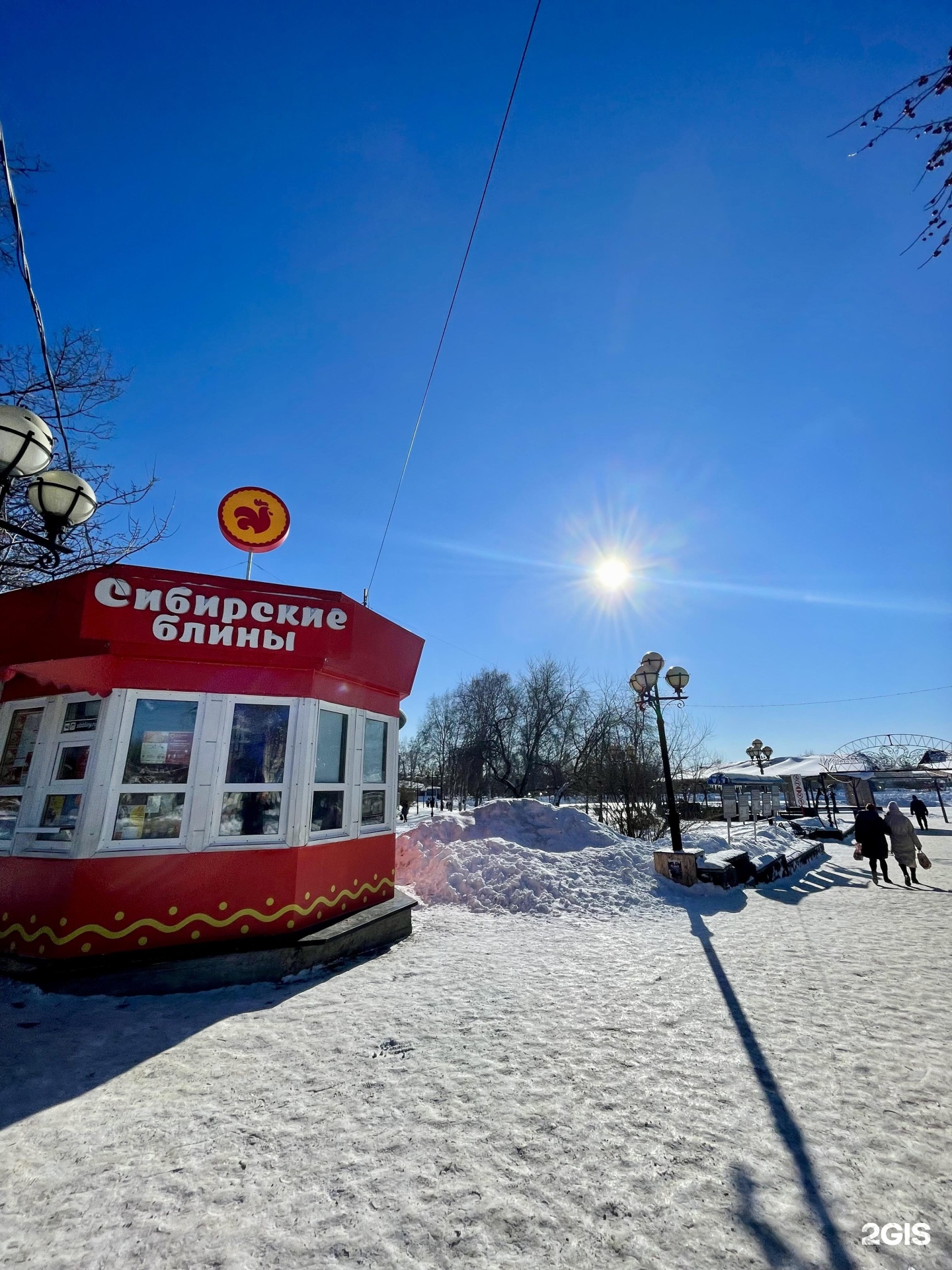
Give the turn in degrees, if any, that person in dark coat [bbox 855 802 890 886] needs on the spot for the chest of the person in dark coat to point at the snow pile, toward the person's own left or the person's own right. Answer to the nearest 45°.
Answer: approximately 135° to the person's own left

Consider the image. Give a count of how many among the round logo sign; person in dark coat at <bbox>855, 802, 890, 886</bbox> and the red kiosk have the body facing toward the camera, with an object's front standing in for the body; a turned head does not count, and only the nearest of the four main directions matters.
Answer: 2

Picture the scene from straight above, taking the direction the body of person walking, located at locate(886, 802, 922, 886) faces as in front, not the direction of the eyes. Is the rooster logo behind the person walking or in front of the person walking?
behind

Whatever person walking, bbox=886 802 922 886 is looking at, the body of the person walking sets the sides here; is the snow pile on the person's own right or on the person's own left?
on the person's own left

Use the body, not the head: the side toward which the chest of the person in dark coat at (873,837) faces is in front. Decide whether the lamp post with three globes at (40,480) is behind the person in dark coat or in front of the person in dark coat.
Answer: behind

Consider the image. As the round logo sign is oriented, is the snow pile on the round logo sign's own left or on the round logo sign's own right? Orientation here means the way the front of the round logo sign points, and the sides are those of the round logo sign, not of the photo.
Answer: on the round logo sign's own left

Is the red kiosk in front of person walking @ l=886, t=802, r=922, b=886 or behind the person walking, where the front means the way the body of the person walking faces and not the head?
behind

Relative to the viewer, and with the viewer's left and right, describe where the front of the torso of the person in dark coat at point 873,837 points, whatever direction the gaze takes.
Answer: facing away from the viewer

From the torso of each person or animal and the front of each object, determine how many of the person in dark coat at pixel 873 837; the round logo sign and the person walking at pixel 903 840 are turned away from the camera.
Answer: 2

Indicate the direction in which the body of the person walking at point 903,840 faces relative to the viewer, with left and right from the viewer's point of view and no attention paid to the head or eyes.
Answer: facing away from the viewer
